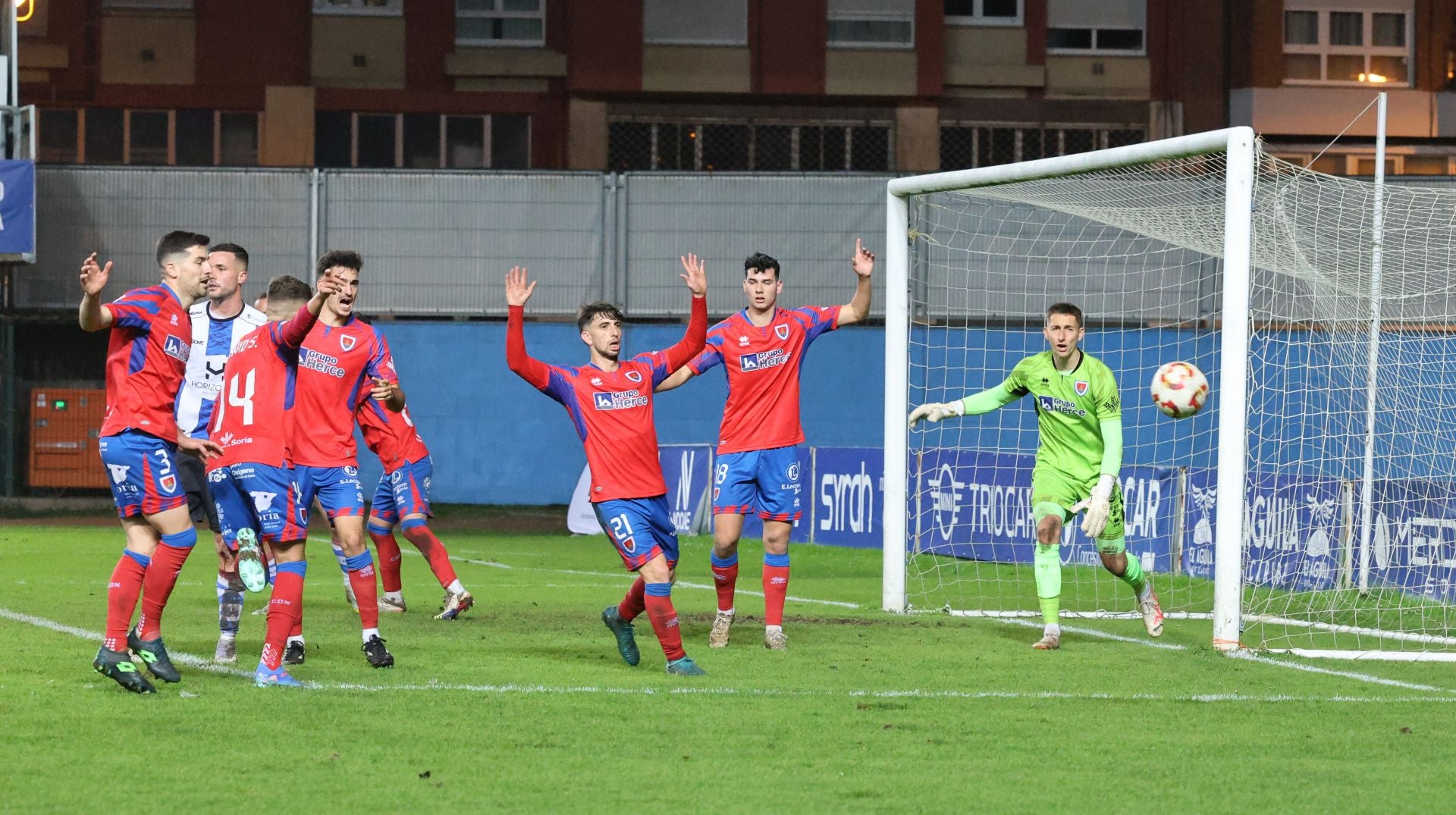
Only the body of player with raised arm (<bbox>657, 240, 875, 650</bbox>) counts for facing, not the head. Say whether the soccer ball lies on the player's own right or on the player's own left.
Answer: on the player's own left

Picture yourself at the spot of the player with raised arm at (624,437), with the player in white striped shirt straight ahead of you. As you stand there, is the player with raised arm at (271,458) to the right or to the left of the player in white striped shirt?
left

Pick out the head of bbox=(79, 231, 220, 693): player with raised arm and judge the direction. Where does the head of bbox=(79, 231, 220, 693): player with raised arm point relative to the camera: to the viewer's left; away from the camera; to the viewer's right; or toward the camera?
to the viewer's right

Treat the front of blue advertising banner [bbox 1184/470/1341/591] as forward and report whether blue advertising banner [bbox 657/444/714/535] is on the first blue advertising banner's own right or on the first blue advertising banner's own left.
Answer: on the first blue advertising banner's own right

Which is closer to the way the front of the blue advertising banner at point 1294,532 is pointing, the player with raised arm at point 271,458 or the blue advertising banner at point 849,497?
the player with raised arm

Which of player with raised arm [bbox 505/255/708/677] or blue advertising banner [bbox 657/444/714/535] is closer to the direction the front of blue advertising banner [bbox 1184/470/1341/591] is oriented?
the player with raised arm

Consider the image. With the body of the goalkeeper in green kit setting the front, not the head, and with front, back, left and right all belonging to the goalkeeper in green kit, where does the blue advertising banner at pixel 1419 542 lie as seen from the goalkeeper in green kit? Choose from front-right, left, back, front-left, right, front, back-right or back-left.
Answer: back-left

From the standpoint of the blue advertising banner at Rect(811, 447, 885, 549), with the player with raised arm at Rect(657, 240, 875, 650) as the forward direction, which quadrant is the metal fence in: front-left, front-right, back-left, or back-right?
back-right

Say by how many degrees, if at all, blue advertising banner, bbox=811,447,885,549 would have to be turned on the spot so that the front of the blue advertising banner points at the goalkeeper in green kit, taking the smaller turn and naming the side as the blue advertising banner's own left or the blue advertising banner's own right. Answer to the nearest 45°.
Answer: approximately 45° to the blue advertising banner's own left

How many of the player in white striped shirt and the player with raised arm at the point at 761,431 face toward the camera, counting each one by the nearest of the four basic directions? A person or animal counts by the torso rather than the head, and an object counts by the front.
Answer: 2

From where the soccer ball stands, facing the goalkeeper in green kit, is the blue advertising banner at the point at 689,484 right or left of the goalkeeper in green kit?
right

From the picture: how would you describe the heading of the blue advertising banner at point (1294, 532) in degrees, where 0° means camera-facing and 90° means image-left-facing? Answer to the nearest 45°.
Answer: approximately 45°
